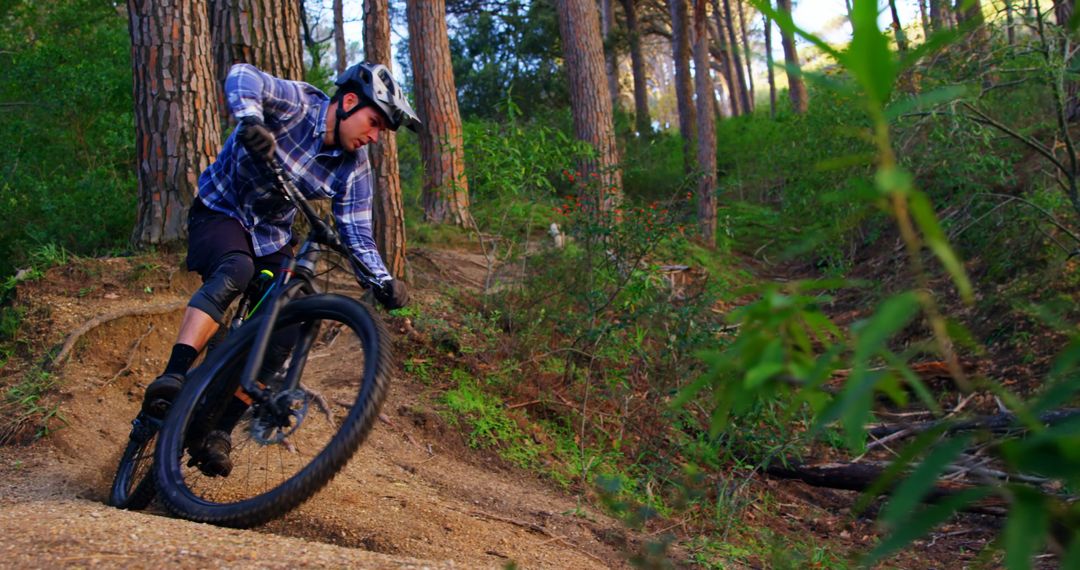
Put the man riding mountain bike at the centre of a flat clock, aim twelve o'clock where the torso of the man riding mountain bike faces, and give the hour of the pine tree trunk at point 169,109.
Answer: The pine tree trunk is roughly at 7 o'clock from the man riding mountain bike.

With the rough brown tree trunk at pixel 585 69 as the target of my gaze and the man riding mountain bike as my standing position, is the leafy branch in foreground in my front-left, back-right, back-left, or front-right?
back-right

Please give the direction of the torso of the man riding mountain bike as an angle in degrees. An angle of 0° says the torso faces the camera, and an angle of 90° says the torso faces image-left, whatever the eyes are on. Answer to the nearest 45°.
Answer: approximately 315°

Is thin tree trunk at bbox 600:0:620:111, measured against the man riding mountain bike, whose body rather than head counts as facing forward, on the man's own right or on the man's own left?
on the man's own left

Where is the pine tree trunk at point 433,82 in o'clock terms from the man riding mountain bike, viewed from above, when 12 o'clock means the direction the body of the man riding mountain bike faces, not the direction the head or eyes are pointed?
The pine tree trunk is roughly at 8 o'clock from the man riding mountain bike.

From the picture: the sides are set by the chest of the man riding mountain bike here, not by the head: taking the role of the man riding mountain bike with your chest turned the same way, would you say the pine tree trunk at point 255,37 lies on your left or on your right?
on your left

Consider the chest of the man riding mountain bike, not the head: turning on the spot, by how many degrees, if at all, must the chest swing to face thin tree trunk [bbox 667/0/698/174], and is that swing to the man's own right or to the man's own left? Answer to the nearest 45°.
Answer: approximately 90° to the man's own left

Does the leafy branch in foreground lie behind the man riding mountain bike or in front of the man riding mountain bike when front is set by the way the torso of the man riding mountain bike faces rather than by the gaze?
in front

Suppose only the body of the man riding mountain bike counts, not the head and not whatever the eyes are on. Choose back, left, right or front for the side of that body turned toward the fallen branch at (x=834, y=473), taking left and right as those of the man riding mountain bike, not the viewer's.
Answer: left

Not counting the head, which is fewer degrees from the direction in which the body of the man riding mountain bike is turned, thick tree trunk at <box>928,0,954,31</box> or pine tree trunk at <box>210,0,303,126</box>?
the thick tree trunk

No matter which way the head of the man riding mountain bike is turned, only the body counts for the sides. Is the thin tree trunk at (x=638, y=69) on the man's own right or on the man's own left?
on the man's own left

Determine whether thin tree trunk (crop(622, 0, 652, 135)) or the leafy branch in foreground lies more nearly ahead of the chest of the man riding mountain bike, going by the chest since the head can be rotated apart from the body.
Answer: the leafy branch in foreground
